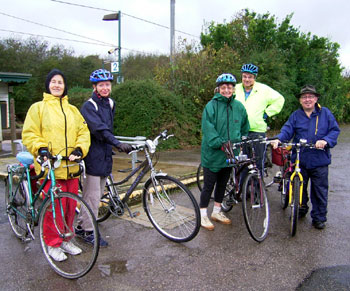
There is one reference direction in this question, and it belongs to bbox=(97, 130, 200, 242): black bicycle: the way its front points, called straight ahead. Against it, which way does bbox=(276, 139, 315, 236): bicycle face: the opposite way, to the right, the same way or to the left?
to the right

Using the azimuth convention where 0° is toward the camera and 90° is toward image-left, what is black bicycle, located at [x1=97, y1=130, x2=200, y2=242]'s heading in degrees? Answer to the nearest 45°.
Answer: approximately 315°

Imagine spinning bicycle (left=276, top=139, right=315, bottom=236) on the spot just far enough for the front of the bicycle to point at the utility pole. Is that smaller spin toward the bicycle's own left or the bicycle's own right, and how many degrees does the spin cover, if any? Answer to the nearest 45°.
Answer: approximately 135° to the bicycle's own right

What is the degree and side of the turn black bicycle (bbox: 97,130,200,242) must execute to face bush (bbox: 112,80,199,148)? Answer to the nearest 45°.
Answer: approximately 135° to its left

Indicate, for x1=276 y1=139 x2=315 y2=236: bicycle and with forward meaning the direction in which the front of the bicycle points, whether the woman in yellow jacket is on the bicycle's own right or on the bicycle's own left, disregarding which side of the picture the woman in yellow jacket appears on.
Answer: on the bicycle's own right

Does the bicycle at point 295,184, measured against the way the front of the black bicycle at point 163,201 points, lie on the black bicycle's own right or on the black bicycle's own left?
on the black bicycle's own left

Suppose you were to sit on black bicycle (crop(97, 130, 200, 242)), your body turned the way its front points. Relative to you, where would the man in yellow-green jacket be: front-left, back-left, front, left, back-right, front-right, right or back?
left

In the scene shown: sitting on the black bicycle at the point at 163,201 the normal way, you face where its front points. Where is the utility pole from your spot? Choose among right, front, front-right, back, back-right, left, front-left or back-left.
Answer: back-left

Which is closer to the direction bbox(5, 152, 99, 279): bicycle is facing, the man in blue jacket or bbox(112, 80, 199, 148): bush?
the man in blue jacket

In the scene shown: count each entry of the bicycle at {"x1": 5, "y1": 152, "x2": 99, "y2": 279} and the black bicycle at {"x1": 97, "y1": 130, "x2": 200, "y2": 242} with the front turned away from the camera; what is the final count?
0
